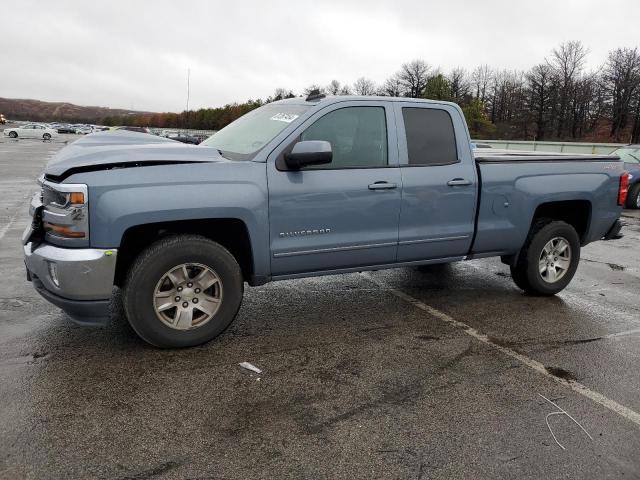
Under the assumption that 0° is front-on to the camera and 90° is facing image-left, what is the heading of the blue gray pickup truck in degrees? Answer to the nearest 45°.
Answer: approximately 45°

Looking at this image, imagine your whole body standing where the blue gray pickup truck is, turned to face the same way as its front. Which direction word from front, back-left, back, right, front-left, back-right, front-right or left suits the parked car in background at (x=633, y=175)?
back
